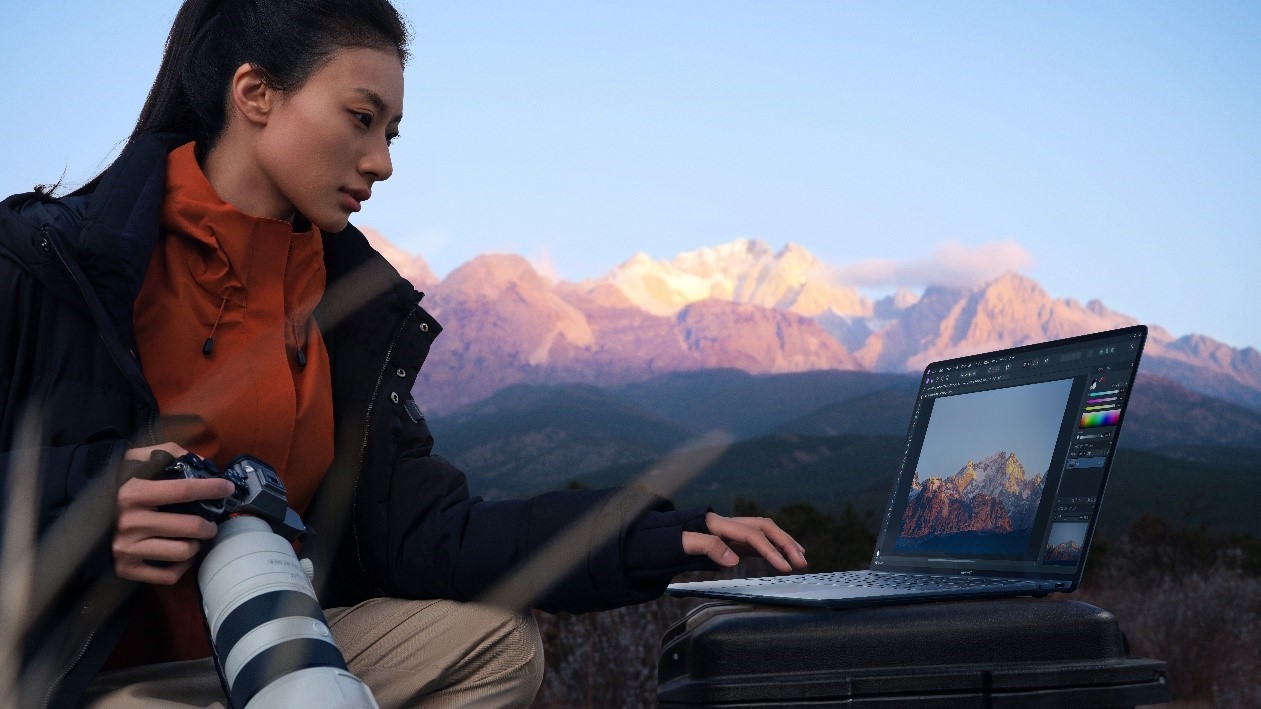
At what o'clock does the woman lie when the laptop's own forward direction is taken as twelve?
The woman is roughly at 1 o'clock from the laptop.

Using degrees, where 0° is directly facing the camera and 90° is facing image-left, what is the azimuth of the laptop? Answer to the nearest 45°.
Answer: approximately 45°

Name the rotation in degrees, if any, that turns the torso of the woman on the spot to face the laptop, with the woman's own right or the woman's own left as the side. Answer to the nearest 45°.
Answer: approximately 45° to the woman's own left

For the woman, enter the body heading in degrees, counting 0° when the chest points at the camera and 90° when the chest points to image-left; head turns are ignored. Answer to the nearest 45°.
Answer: approximately 315°

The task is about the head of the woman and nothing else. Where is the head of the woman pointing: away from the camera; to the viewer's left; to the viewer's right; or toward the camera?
to the viewer's right
